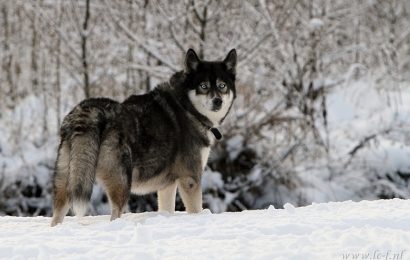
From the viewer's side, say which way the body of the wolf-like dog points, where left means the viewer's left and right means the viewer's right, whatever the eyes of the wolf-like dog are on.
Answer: facing away from the viewer and to the right of the viewer
